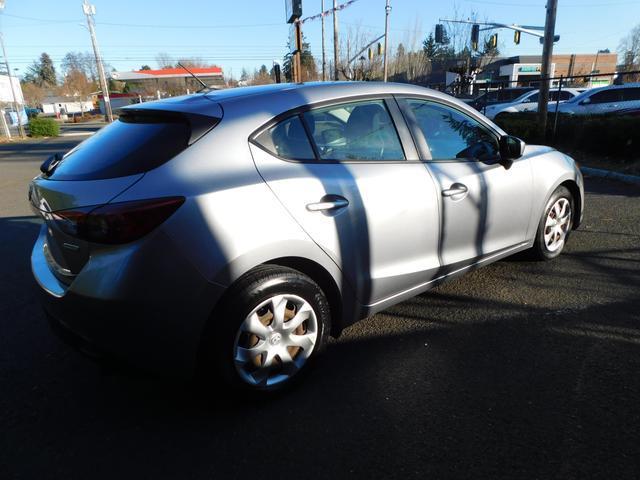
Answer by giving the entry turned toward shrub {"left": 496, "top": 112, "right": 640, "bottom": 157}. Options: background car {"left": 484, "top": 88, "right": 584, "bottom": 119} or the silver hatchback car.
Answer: the silver hatchback car

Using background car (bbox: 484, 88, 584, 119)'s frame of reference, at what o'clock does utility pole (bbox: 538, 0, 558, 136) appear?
The utility pole is roughly at 9 o'clock from the background car.

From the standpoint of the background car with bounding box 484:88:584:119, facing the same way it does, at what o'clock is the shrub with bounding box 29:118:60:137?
The shrub is roughly at 12 o'clock from the background car.

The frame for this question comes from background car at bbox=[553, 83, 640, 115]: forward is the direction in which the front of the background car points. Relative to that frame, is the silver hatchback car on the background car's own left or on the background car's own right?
on the background car's own left

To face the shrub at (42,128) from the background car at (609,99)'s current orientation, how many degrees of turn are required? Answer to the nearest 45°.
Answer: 0° — it already faces it

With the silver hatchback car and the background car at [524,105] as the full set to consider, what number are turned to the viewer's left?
1

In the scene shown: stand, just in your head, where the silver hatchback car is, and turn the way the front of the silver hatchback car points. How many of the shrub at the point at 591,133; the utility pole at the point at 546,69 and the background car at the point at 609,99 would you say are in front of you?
3

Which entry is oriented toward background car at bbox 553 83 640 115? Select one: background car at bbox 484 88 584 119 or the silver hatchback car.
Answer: the silver hatchback car

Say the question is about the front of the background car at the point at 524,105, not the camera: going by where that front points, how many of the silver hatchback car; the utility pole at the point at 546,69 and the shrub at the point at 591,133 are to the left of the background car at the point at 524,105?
3

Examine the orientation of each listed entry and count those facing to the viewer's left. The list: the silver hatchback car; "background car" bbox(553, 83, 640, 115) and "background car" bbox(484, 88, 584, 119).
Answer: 2

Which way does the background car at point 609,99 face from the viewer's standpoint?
to the viewer's left

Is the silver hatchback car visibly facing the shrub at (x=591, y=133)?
yes

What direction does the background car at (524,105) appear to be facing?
to the viewer's left

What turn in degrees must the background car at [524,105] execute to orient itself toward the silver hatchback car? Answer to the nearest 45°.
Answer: approximately 90° to its left

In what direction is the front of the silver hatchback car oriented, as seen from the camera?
facing away from the viewer and to the right of the viewer

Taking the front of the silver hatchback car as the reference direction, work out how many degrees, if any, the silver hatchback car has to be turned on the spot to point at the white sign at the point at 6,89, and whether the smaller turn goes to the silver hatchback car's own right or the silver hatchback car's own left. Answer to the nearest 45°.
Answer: approximately 90° to the silver hatchback car's own left
